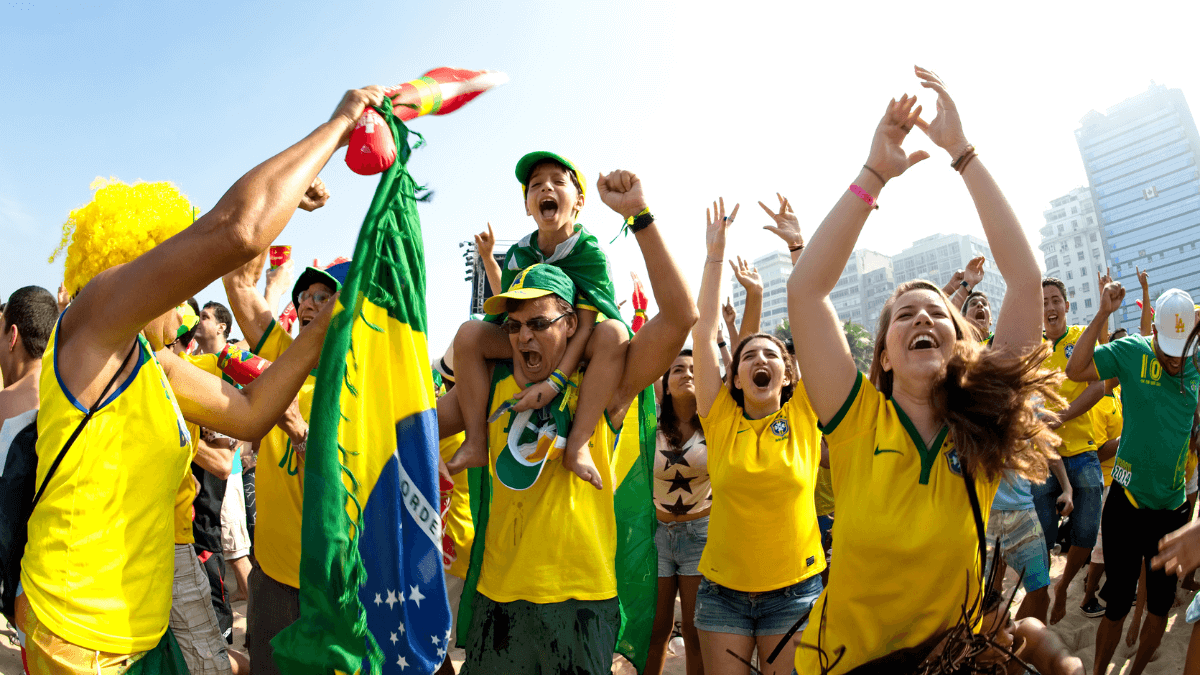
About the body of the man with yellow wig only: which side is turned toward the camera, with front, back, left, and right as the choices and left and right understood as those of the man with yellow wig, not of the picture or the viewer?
right

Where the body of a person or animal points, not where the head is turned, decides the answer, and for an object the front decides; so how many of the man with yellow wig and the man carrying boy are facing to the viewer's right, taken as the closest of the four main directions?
1

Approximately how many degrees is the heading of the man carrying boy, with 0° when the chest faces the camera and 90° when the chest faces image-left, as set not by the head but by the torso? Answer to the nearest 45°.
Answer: approximately 0°

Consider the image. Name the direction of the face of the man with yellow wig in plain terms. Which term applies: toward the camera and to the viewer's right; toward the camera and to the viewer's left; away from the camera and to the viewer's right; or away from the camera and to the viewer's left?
away from the camera and to the viewer's right
